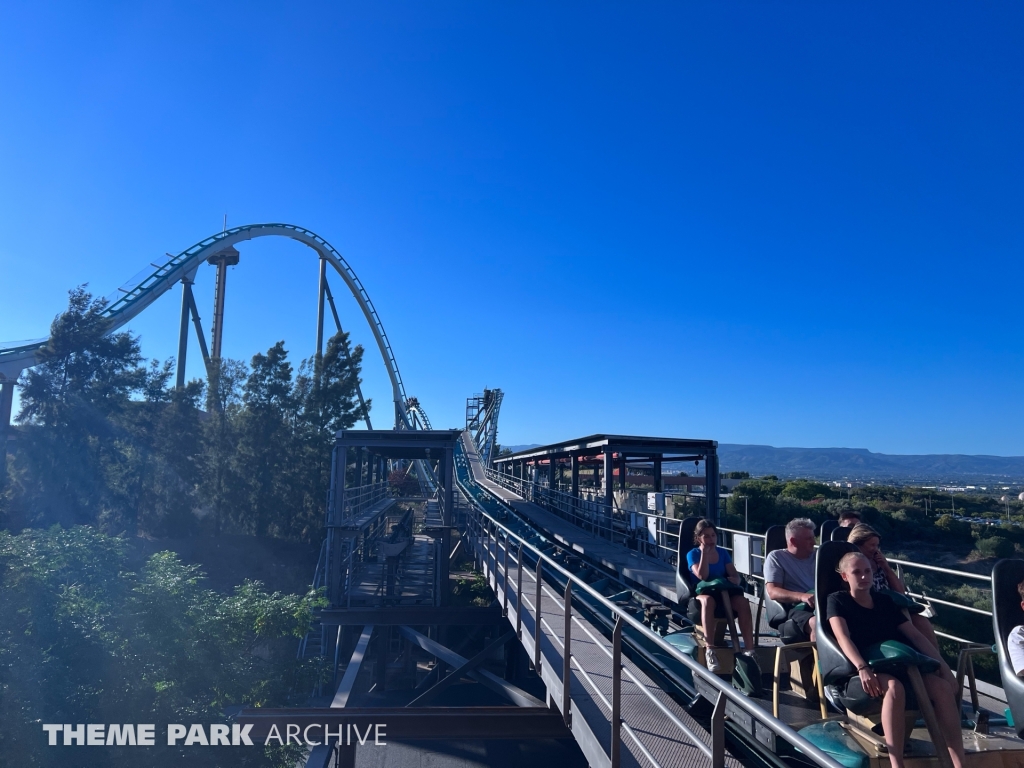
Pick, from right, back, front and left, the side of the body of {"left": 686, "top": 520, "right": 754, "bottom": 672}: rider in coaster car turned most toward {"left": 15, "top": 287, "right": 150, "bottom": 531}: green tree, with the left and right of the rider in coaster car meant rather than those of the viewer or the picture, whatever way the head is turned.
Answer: back

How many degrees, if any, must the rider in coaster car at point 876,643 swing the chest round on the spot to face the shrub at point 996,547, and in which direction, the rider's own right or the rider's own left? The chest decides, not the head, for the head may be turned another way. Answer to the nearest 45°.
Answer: approximately 135° to the rider's own left

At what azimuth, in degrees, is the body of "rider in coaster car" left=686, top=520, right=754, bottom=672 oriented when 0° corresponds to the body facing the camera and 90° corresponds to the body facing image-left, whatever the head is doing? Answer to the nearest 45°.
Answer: approximately 315°

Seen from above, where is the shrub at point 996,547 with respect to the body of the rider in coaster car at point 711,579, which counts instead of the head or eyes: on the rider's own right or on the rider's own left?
on the rider's own left

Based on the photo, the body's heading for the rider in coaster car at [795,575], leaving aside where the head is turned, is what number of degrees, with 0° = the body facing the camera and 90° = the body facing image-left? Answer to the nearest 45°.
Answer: approximately 315°

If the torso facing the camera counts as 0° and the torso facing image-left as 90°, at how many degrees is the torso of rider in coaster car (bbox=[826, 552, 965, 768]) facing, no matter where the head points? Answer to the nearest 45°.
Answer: approximately 315°

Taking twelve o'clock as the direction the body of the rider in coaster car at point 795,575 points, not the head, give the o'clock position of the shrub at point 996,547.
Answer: The shrub is roughly at 8 o'clock from the rider in coaster car.
